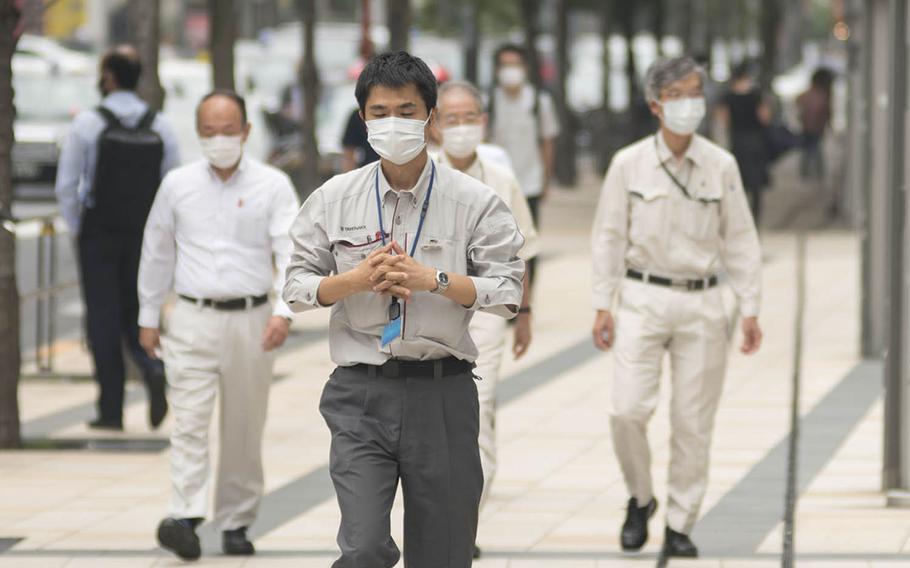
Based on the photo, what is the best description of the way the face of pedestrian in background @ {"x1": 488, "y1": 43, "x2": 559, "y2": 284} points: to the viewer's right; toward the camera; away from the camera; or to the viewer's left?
toward the camera

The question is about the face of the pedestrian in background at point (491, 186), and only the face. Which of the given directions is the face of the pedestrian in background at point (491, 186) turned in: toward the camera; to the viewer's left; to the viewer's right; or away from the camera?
toward the camera

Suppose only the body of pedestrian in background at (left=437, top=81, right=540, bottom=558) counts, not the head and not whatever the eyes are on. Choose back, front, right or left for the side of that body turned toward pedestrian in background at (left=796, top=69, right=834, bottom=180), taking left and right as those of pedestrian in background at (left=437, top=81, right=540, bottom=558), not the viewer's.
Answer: back

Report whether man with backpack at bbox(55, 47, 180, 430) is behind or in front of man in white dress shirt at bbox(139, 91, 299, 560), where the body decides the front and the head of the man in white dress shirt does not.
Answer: behind

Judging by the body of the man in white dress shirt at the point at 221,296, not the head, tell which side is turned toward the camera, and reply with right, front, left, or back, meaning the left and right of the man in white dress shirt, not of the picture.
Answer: front

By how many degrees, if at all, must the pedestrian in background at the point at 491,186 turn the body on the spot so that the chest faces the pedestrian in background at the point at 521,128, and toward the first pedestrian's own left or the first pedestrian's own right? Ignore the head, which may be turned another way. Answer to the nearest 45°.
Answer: approximately 180°

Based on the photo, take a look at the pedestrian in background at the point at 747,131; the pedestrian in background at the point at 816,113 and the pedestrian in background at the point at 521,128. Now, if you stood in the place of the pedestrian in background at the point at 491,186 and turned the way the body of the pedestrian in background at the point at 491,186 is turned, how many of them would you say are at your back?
3

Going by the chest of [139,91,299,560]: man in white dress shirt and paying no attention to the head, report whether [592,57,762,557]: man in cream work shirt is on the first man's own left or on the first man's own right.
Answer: on the first man's own left

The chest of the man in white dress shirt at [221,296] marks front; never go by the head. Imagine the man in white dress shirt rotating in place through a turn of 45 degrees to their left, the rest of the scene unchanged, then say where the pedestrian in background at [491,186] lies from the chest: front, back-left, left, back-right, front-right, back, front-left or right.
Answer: front-left

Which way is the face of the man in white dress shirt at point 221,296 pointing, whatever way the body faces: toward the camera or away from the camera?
toward the camera
